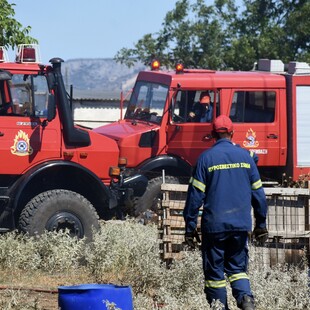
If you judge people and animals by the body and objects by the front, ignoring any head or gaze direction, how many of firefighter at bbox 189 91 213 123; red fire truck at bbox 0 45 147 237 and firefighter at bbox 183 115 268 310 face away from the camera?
1

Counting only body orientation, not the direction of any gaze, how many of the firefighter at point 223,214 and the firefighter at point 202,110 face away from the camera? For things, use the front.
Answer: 1

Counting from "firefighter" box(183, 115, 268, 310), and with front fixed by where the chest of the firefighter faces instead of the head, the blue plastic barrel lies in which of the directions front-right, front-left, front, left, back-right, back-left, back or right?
back-left

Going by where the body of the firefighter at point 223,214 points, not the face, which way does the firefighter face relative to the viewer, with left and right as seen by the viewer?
facing away from the viewer

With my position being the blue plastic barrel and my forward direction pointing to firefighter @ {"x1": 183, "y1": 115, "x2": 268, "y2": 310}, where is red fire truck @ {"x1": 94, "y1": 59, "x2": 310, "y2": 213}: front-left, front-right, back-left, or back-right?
front-left

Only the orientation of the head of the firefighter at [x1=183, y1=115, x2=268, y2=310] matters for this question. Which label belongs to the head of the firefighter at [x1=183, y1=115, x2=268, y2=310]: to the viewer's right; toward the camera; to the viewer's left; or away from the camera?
away from the camera

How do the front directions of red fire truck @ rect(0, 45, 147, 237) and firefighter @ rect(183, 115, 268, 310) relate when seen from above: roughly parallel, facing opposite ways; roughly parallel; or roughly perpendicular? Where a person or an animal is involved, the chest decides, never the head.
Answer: roughly perpendicular

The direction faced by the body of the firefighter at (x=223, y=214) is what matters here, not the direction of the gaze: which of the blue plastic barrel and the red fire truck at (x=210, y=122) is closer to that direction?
the red fire truck

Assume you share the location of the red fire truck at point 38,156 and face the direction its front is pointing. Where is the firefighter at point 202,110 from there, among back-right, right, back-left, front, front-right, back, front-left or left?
front-left

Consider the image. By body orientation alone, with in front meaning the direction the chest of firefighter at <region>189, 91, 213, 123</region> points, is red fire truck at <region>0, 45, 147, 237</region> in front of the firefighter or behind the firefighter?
in front

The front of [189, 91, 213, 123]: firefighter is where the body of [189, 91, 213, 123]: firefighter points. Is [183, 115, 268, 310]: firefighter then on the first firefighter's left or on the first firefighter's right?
on the first firefighter's left

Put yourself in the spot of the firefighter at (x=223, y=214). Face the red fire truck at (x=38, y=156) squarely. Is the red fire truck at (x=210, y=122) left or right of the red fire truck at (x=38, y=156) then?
right

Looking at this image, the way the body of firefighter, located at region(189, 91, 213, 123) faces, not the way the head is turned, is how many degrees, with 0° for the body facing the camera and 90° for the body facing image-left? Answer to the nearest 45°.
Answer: approximately 45°

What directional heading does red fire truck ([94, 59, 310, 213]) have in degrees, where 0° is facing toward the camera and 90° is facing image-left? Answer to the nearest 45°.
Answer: approximately 45°

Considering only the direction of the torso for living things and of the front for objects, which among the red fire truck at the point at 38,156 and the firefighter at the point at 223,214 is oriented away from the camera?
the firefighter

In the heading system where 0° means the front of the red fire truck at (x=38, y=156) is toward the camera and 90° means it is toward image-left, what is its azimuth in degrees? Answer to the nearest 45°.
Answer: approximately 270°

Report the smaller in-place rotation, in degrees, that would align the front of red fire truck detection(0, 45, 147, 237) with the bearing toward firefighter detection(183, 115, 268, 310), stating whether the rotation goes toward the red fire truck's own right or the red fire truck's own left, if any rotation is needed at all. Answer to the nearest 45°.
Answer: approximately 45° to the red fire truck's own right
